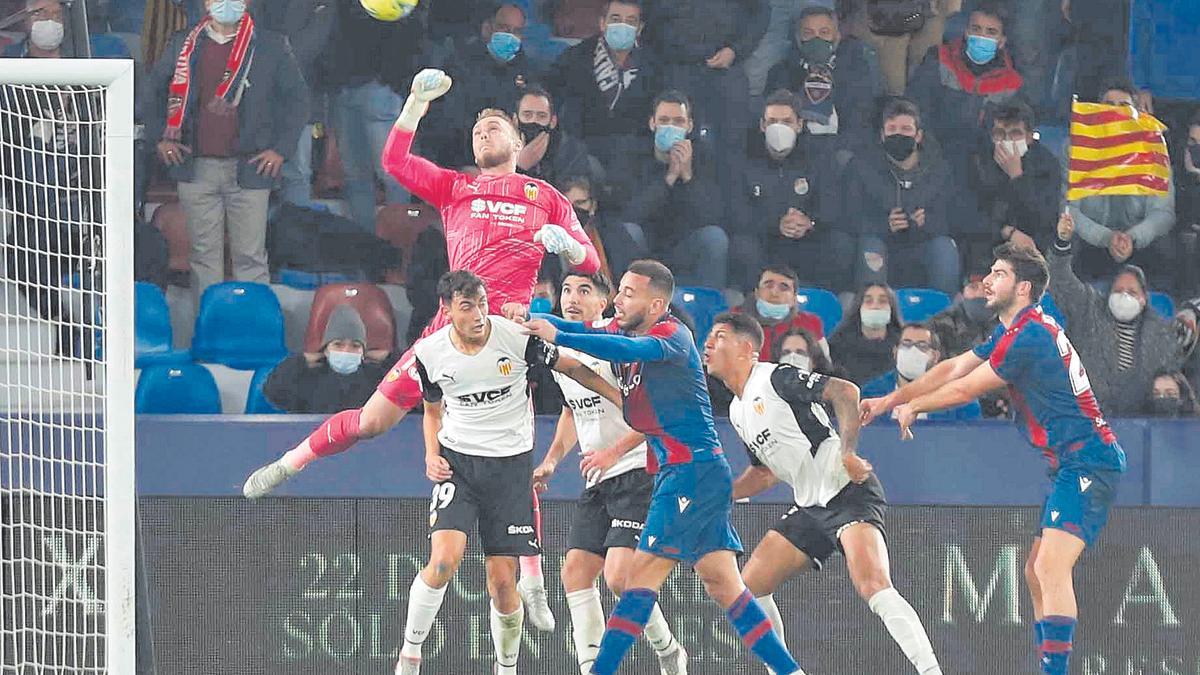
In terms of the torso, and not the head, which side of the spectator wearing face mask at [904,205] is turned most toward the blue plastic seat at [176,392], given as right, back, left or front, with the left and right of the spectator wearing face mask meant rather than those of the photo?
right

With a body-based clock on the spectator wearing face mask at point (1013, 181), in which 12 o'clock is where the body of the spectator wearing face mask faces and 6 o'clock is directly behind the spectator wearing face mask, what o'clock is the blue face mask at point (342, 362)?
The blue face mask is roughly at 2 o'clock from the spectator wearing face mask.

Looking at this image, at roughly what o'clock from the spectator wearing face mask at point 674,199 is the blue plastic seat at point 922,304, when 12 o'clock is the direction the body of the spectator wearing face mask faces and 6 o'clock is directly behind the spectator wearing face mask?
The blue plastic seat is roughly at 9 o'clock from the spectator wearing face mask.

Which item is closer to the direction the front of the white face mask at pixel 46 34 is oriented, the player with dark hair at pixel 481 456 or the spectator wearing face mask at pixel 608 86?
the player with dark hair

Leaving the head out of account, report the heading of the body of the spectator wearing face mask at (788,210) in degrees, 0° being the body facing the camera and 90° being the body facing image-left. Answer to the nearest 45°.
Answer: approximately 0°

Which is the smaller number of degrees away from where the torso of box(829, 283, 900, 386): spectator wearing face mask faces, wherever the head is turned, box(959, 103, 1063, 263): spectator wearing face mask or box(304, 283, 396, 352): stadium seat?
the stadium seat

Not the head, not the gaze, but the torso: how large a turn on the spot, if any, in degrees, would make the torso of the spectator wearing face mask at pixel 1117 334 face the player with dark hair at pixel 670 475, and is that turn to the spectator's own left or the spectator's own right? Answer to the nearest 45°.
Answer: approximately 45° to the spectator's own right

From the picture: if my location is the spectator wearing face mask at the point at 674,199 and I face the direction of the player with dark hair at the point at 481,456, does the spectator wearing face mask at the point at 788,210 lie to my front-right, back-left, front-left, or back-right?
back-left

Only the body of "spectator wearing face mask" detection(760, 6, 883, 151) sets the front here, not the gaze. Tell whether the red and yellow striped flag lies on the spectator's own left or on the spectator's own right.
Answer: on the spectator's own left

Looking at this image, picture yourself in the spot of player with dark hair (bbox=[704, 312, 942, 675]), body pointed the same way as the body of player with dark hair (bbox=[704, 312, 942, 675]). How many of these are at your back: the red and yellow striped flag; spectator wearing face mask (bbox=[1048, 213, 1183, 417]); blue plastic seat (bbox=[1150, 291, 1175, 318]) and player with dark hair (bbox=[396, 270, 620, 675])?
3
